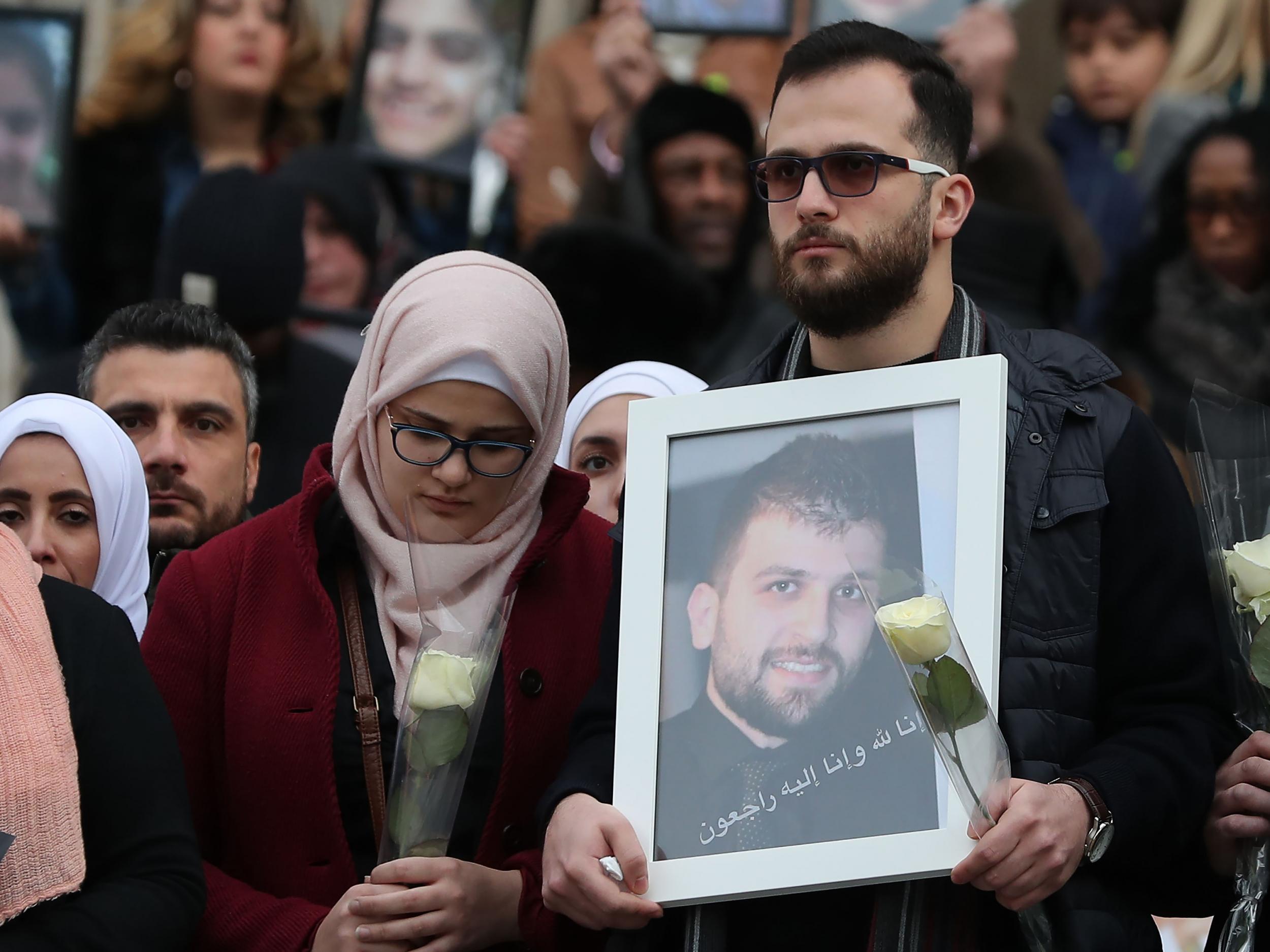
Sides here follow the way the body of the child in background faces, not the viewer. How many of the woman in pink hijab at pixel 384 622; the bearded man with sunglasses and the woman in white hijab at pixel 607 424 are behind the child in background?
0

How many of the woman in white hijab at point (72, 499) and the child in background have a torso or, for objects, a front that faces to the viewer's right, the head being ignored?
0

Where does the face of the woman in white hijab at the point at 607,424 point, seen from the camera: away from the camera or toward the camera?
toward the camera

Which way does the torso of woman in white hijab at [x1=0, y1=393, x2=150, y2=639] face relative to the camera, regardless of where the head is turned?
toward the camera

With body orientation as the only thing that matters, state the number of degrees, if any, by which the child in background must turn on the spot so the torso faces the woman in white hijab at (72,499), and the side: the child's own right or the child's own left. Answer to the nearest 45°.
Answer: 0° — they already face them

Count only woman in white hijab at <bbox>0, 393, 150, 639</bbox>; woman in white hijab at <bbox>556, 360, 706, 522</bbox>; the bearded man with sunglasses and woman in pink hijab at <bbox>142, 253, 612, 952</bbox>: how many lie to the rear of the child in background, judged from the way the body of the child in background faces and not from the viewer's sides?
0

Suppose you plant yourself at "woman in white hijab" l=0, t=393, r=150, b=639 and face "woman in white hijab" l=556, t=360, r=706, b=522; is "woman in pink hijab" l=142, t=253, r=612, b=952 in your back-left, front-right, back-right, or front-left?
front-right

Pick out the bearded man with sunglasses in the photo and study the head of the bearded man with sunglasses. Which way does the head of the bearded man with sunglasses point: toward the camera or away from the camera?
toward the camera

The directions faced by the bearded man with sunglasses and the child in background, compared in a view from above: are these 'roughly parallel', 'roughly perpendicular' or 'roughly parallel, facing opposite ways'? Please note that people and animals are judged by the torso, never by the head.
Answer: roughly parallel

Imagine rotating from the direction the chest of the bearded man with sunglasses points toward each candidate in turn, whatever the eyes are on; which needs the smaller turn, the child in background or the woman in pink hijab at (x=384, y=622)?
the woman in pink hijab

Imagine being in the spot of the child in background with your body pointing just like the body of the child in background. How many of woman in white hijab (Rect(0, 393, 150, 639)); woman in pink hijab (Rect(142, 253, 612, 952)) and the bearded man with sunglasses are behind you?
0

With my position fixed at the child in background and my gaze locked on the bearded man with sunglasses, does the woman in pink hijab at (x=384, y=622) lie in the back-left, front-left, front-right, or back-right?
front-right

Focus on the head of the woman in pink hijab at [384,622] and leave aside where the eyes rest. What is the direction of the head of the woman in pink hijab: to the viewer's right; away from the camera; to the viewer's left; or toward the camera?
toward the camera

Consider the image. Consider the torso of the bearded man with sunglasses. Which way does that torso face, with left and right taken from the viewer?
facing the viewer and to the left of the viewer

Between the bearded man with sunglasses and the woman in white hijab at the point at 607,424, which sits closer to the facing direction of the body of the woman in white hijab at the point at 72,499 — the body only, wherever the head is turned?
the bearded man with sunglasses

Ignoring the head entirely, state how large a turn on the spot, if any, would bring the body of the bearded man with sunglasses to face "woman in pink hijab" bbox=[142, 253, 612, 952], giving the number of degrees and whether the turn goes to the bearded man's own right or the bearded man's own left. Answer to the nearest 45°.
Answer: approximately 45° to the bearded man's own right

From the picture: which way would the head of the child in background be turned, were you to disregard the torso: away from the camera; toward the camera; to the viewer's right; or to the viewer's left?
toward the camera

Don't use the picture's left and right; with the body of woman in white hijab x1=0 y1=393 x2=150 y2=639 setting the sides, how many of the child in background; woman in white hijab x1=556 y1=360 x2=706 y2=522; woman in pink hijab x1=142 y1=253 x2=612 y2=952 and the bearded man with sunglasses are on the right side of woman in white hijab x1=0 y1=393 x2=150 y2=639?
0
